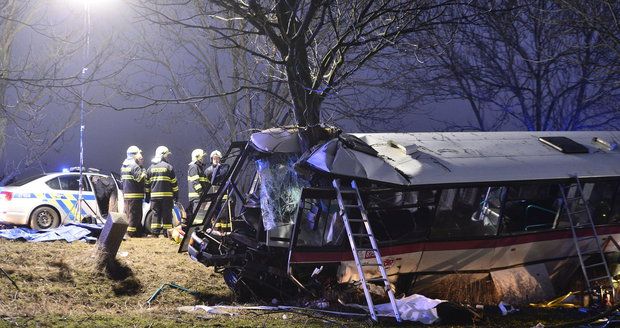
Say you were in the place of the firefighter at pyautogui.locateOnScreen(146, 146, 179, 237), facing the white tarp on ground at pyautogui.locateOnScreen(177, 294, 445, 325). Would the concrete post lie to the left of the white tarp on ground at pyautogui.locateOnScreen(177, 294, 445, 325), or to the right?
right

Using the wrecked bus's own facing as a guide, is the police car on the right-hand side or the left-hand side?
on its right

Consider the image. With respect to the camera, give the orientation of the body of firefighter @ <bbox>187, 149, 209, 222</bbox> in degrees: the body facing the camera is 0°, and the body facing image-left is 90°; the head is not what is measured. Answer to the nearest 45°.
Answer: approximately 270°

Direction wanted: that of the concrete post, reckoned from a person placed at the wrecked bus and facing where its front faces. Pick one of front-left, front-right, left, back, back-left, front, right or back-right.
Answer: front-right

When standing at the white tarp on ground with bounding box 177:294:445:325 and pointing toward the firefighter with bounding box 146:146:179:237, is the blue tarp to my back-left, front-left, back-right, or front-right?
front-left

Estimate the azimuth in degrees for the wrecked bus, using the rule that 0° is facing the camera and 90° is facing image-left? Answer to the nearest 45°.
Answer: approximately 45°

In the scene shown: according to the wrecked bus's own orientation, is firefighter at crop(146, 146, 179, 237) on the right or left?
on its right

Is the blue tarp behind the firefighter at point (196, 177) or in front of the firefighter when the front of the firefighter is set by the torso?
behind
